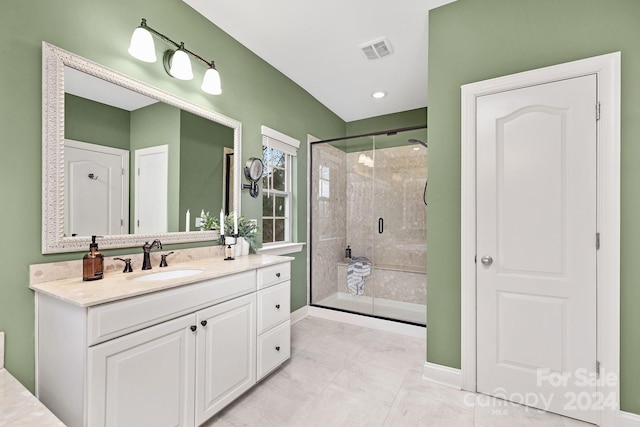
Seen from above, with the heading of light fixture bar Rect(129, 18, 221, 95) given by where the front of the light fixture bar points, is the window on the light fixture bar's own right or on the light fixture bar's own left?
on the light fixture bar's own left

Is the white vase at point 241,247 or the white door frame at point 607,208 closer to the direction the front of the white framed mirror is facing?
the white door frame

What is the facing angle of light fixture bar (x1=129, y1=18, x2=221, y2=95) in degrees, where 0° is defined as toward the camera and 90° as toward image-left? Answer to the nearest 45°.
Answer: approximately 315°
